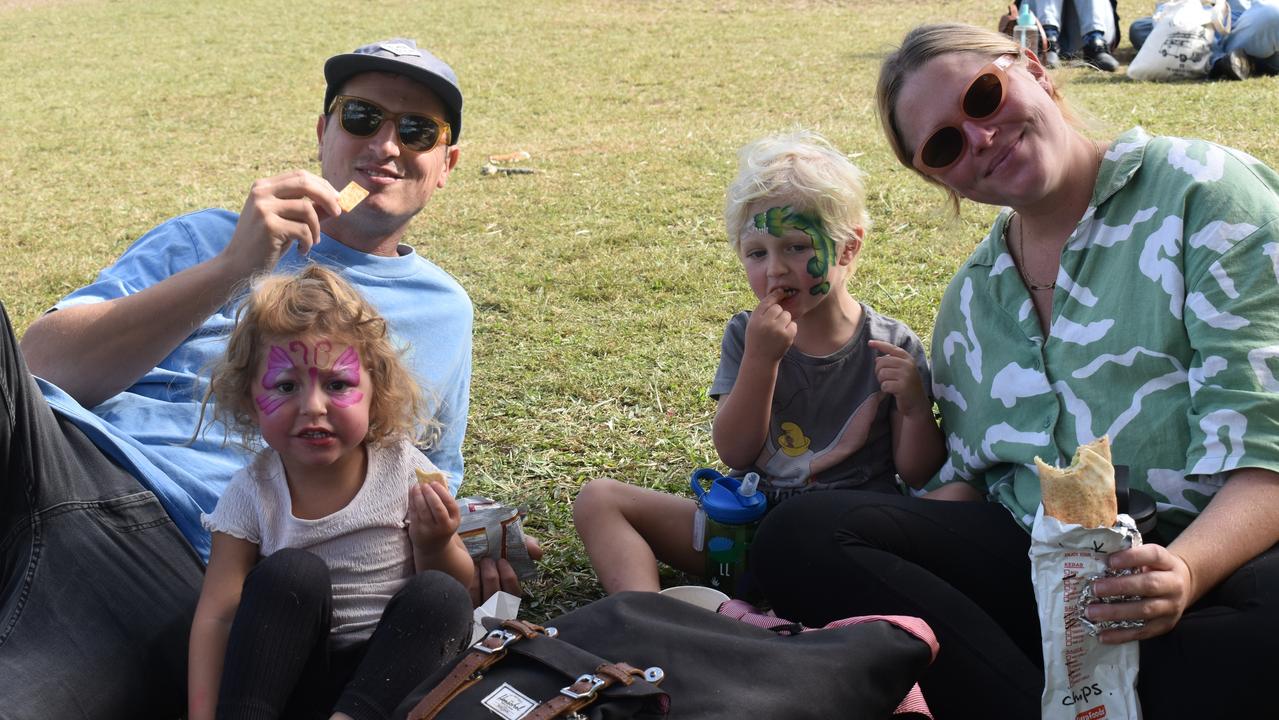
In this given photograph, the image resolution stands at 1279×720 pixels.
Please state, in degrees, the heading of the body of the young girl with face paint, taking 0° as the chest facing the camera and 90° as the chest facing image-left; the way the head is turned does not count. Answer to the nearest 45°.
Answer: approximately 0°

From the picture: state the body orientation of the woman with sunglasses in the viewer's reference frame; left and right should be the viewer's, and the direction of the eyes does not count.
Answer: facing the viewer and to the left of the viewer

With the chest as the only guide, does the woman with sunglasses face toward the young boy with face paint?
no

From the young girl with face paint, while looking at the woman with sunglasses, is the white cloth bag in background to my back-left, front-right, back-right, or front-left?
front-left

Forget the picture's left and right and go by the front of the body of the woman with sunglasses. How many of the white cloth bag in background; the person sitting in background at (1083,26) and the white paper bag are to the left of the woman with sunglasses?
0

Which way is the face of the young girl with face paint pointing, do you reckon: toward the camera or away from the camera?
toward the camera

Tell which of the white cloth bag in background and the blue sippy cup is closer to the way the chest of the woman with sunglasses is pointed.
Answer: the blue sippy cup

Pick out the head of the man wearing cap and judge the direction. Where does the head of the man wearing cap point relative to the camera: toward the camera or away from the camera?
toward the camera
